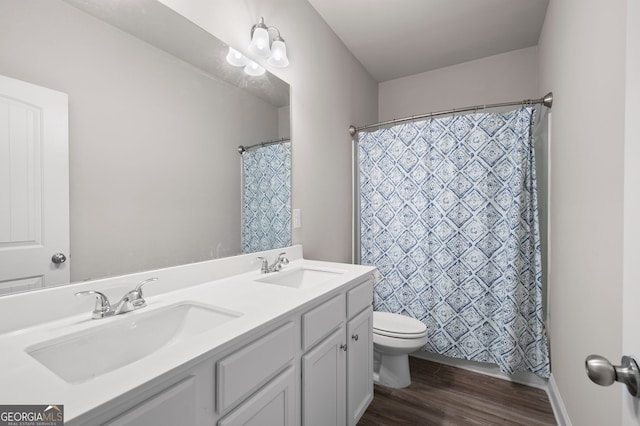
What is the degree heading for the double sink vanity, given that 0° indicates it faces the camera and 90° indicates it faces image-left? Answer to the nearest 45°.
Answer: approximately 315°

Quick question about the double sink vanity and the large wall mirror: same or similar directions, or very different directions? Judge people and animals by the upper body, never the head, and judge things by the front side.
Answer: same or similar directions

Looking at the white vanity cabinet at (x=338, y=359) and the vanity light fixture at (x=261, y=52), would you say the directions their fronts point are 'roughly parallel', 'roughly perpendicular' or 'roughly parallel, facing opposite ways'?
roughly parallel

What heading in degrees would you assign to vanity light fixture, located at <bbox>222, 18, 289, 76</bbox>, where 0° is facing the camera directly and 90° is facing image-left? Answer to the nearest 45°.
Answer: approximately 315°

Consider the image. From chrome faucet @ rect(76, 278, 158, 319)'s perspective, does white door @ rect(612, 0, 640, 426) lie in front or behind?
in front

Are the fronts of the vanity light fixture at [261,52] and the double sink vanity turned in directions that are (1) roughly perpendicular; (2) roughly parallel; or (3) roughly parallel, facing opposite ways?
roughly parallel
